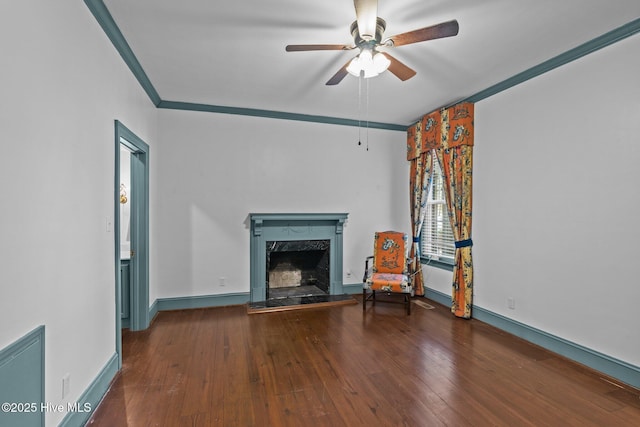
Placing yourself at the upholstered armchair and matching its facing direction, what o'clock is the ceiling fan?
The ceiling fan is roughly at 12 o'clock from the upholstered armchair.

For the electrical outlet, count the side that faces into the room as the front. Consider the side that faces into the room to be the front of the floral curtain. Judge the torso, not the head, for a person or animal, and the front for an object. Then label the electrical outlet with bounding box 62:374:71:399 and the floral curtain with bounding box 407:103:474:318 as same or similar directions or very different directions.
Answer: very different directions

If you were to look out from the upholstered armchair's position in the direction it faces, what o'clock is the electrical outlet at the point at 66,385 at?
The electrical outlet is roughly at 1 o'clock from the upholstered armchair.

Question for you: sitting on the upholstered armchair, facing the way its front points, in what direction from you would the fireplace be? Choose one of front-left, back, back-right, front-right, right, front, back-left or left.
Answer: right

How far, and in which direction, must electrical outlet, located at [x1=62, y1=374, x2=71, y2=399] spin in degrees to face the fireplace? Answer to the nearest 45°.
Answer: approximately 90° to its left

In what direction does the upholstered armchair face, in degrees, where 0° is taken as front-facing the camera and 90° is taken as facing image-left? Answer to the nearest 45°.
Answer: approximately 0°

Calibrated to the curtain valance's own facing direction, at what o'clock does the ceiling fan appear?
The ceiling fan is roughly at 11 o'clock from the curtain valance.

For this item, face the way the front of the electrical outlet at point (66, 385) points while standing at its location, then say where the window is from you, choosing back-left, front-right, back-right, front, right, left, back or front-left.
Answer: front-left

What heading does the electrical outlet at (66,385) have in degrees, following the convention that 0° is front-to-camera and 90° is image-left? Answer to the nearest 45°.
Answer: approximately 315°

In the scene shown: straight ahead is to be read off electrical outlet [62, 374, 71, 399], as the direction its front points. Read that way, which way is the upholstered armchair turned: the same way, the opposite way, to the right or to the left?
to the right

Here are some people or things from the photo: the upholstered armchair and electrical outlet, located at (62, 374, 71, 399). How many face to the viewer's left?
0

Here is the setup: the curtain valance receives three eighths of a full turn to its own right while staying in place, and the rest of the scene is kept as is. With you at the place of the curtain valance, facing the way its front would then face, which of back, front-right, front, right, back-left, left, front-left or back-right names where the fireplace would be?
left
